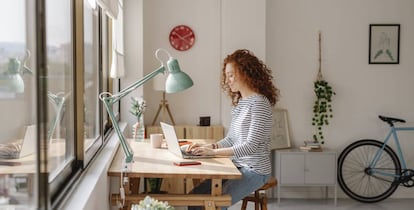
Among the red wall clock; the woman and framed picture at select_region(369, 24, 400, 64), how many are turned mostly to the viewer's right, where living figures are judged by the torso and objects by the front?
0

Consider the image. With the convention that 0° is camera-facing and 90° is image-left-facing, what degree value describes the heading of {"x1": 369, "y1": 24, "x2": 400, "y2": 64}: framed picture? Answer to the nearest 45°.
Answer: approximately 0°

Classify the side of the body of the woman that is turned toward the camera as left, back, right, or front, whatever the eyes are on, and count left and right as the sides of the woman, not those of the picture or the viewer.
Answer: left

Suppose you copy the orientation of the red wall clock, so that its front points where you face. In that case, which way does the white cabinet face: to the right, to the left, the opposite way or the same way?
the same way

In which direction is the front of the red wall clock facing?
toward the camera

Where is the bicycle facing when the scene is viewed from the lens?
facing to the right of the viewer

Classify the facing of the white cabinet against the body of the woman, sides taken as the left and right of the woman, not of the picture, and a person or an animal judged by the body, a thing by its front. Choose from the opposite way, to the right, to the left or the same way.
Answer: to the left

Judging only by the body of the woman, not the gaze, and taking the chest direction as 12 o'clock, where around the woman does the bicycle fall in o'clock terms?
The bicycle is roughly at 4 o'clock from the woman.

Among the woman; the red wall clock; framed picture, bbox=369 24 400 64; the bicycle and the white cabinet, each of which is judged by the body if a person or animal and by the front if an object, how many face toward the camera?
3

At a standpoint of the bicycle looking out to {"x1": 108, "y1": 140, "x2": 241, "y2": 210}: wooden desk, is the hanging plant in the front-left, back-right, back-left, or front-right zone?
front-right

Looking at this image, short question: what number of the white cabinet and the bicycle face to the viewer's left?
0

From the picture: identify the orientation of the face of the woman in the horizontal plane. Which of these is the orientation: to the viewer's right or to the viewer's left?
to the viewer's left

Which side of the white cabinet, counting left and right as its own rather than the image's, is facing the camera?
front
